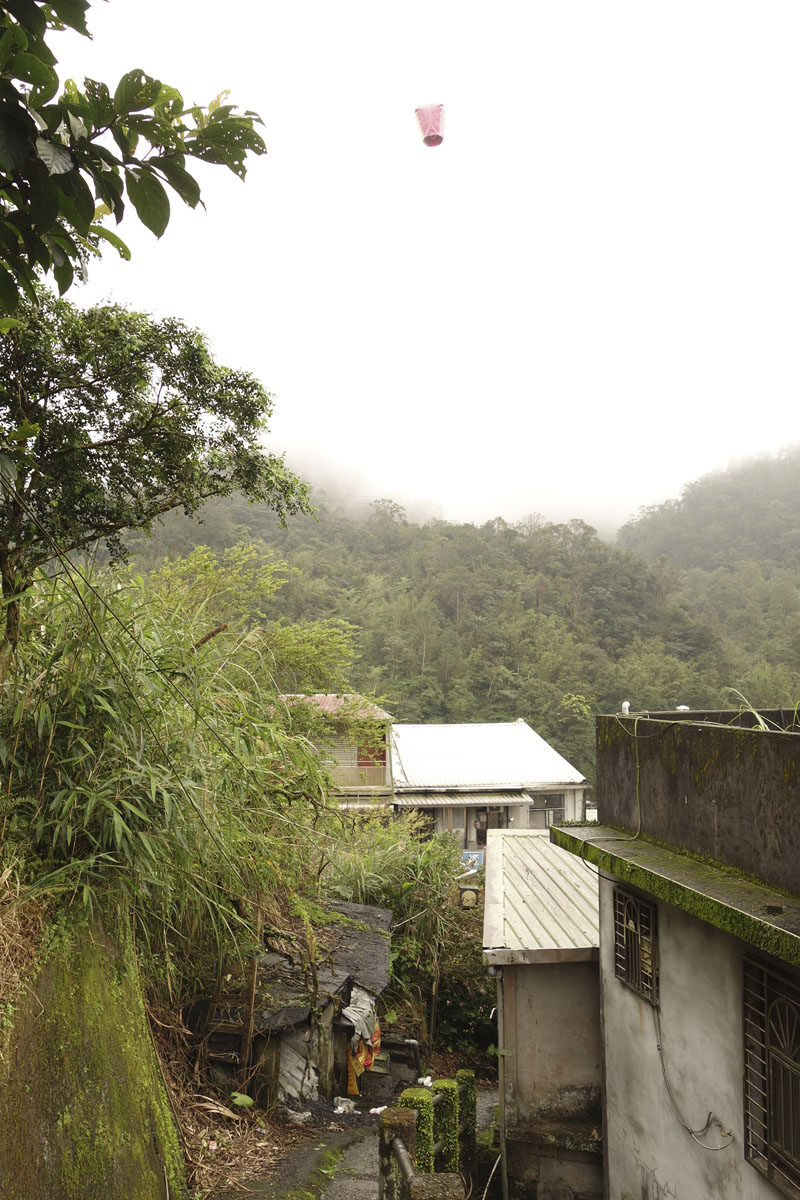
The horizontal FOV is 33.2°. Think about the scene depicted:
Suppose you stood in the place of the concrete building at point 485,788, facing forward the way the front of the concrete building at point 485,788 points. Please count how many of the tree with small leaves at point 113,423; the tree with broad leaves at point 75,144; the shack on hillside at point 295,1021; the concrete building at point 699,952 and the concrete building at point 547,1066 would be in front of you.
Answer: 5

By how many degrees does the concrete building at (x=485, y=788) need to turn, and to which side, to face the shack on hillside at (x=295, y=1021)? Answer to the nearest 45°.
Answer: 0° — it already faces it

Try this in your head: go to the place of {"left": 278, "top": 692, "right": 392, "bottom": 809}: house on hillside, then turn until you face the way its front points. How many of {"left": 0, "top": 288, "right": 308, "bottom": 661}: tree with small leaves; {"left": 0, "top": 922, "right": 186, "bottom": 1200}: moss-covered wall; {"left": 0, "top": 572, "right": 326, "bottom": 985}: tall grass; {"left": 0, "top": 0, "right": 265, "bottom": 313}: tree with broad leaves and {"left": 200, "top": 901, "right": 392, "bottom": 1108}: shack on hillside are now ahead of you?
5

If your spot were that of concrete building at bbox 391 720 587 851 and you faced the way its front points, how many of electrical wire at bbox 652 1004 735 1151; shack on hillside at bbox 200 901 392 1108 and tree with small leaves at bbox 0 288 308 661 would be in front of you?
3

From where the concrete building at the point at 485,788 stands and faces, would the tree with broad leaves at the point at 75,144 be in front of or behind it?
in front

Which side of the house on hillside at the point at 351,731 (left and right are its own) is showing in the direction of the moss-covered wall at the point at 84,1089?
front

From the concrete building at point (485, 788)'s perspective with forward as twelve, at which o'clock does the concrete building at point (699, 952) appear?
the concrete building at point (699, 952) is roughly at 12 o'clock from the concrete building at point (485, 788).

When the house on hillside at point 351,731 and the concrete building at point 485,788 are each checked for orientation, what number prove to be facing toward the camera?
2

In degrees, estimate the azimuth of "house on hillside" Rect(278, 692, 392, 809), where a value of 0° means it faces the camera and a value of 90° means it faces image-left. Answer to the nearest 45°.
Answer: approximately 0°
